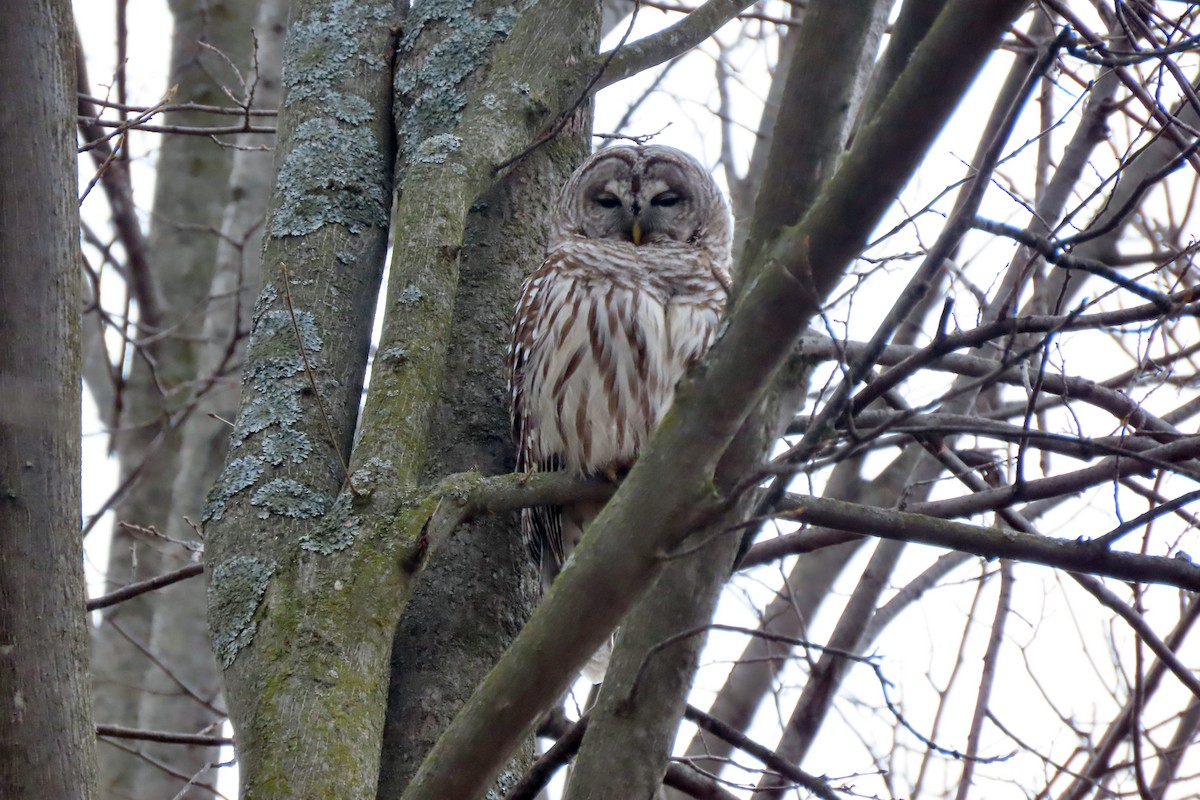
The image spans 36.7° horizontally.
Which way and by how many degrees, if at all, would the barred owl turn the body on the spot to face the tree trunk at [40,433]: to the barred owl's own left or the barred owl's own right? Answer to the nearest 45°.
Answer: approximately 45° to the barred owl's own right

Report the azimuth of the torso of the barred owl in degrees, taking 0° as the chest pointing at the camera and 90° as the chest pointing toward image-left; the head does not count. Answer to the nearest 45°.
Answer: approximately 0°

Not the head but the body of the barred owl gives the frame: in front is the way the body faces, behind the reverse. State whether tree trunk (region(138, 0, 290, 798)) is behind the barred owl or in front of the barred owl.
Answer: behind

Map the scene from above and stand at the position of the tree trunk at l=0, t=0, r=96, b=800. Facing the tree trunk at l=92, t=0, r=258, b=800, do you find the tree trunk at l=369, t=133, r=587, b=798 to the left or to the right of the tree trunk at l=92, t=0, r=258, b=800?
right

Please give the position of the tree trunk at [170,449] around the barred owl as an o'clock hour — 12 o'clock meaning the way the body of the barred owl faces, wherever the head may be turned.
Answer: The tree trunk is roughly at 5 o'clock from the barred owl.
